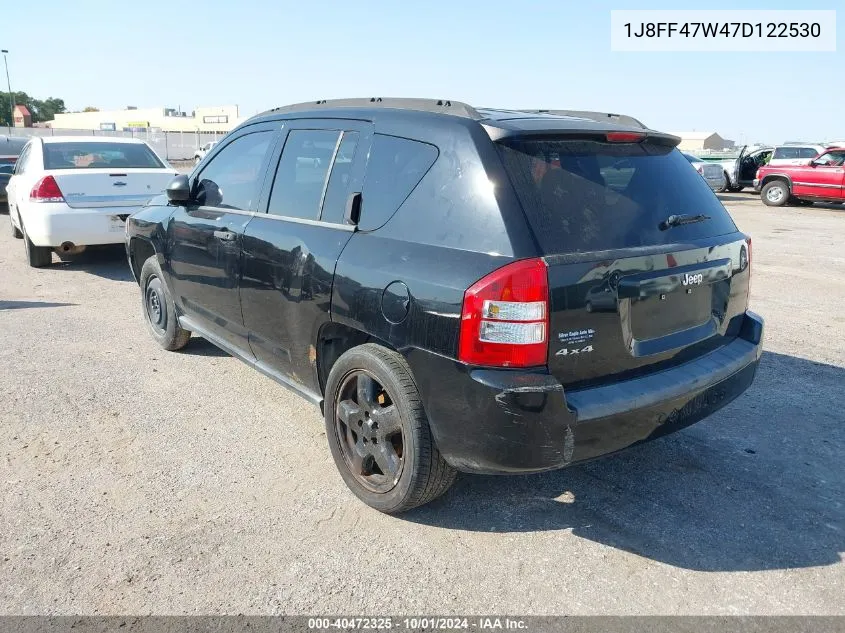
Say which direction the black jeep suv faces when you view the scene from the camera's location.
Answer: facing away from the viewer and to the left of the viewer

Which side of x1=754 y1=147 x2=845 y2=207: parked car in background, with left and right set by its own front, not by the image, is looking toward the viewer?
left

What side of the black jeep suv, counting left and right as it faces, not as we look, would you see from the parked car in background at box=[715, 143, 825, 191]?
right

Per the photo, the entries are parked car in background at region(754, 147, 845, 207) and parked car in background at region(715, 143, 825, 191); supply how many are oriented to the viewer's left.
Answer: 2

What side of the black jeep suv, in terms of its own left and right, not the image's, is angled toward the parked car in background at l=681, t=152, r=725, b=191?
right

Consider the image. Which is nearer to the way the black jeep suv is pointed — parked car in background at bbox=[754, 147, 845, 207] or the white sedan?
the white sedan

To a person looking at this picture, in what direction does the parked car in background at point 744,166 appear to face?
facing to the left of the viewer

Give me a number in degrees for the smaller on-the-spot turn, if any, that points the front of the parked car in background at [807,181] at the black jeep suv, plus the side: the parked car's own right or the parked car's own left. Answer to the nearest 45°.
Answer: approximately 90° to the parked car's own left

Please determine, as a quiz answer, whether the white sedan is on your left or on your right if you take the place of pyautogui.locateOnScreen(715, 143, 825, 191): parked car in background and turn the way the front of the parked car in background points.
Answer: on your left

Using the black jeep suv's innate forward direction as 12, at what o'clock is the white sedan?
The white sedan is roughly at 12 o'clock from the black jeep suv.

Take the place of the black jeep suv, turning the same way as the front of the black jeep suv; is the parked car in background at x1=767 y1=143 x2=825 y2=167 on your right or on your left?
on your right
